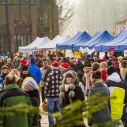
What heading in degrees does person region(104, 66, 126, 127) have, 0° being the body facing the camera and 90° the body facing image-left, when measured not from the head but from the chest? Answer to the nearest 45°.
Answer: approximately 135°

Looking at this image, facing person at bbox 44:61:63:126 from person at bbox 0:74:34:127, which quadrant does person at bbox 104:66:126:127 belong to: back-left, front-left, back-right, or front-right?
front-right

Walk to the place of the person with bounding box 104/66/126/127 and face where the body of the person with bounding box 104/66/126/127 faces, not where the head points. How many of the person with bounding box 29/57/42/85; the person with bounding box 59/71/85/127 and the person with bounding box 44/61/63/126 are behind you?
0

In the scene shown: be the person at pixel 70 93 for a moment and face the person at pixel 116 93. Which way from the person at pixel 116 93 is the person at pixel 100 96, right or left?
right

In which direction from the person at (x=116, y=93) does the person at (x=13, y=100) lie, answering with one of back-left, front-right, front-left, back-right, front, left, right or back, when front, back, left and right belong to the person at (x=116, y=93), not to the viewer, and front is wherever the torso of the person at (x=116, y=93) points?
left

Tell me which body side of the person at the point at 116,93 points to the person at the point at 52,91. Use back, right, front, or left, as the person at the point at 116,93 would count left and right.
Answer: front

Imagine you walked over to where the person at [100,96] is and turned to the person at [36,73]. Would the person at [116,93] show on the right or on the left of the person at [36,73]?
right

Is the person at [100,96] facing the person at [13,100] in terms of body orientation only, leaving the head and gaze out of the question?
no

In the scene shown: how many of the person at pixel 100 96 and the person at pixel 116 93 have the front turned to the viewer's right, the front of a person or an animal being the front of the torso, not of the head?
0
